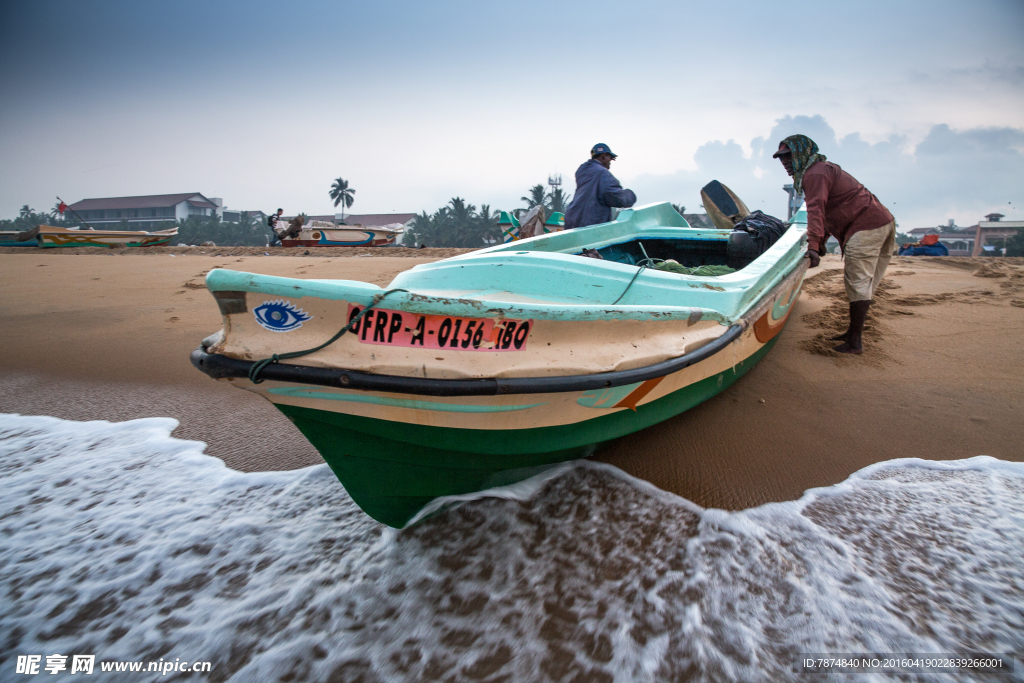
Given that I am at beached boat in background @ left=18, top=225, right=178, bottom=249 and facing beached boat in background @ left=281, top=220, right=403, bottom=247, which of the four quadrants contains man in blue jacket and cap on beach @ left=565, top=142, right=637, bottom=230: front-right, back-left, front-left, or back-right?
front-right

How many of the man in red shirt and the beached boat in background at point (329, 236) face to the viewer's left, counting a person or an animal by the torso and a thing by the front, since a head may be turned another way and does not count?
1

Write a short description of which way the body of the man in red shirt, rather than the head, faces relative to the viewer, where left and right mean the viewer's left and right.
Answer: facing to the left of the viewer

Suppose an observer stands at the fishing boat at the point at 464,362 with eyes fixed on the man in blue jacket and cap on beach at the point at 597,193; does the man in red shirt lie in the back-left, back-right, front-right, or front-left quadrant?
front-right

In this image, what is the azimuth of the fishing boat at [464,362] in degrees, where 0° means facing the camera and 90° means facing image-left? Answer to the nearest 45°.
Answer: approximately 45°

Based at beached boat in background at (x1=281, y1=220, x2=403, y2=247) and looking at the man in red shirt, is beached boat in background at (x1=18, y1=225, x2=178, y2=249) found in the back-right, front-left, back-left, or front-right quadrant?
back-right

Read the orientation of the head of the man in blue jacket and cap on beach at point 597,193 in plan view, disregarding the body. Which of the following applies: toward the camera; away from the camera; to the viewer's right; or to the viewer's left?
to the viewer's right

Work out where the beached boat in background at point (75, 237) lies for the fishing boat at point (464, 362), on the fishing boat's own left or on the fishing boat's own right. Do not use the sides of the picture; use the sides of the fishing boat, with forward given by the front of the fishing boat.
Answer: on the fishing boat's own right

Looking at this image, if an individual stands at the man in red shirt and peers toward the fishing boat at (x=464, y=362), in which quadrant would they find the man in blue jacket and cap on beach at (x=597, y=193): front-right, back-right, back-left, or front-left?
front-right

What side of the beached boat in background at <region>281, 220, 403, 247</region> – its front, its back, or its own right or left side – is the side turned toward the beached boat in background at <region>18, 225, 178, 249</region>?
back

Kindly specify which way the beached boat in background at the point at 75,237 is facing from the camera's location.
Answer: facing to the right of the viewer

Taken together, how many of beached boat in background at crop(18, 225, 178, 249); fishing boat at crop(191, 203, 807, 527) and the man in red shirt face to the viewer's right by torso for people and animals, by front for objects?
1
